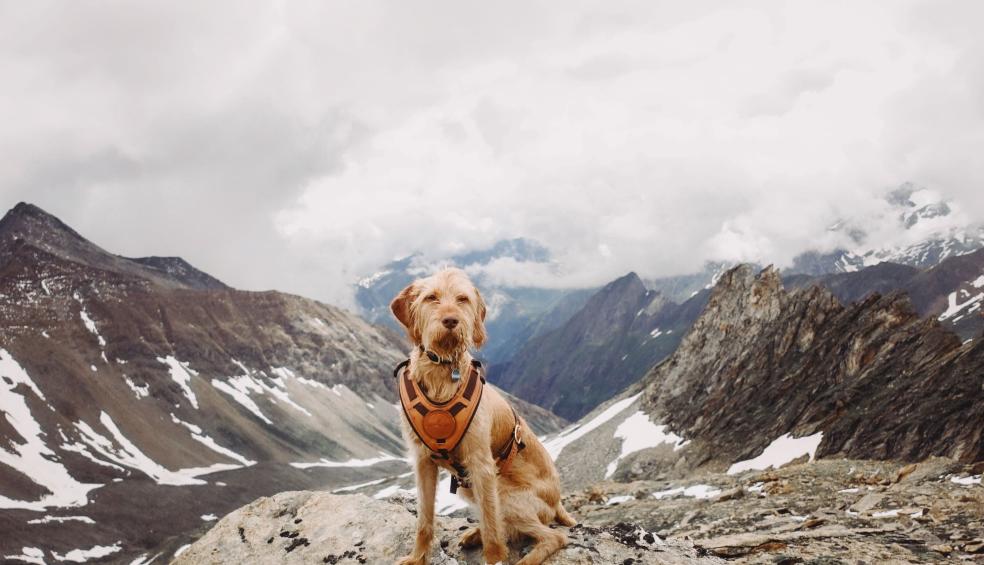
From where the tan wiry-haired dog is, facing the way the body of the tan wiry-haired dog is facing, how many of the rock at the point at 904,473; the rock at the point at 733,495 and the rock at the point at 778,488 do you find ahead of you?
0

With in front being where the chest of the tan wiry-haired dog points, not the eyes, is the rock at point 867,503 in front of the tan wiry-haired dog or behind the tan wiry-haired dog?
behind

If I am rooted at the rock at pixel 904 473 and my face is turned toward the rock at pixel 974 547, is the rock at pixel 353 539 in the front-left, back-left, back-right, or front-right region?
front-right

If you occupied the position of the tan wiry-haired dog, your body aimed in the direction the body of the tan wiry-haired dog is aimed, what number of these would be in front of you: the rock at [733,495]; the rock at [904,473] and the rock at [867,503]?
0

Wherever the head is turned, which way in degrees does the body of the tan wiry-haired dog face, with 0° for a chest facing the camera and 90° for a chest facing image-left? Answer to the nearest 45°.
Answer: approximately 45°

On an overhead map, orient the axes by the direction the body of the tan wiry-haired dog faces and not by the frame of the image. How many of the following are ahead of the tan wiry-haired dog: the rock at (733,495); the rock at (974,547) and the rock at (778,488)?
0

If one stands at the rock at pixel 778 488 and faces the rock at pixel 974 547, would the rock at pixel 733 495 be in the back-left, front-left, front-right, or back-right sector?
back-right

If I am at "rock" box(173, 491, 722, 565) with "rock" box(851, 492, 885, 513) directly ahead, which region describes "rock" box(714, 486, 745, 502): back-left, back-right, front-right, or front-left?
front-left

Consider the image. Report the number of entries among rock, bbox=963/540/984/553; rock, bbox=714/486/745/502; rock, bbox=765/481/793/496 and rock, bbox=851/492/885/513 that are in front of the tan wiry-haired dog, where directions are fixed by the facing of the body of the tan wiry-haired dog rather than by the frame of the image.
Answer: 0

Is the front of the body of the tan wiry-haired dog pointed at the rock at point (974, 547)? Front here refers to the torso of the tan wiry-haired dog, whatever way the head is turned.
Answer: no

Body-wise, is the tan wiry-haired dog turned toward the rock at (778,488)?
no

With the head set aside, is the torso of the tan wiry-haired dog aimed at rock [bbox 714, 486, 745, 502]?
no

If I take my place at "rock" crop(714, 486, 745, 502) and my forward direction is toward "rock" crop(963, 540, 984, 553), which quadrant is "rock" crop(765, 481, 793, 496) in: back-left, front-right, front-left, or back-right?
front-left

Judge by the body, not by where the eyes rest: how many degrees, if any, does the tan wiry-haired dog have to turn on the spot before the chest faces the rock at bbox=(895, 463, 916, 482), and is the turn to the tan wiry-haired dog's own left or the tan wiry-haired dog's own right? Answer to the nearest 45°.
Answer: approximately 180°
